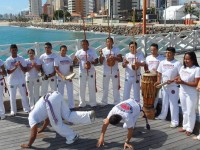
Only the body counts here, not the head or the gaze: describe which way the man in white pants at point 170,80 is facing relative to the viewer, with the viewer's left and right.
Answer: facing the viewer and to the left of the viewer

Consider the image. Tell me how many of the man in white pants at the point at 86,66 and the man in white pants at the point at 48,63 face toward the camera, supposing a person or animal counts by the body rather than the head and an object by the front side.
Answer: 2

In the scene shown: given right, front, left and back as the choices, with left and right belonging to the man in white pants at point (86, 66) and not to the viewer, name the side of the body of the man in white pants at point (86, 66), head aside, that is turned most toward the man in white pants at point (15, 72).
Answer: right

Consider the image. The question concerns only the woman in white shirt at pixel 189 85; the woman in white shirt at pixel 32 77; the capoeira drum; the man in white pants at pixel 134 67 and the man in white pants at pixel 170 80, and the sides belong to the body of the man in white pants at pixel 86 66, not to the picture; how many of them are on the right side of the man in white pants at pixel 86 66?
1

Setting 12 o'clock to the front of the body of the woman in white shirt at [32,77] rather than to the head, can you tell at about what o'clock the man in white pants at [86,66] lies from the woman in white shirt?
The man in white pants is roughly at 9 o'clock from the woman in white shirt.

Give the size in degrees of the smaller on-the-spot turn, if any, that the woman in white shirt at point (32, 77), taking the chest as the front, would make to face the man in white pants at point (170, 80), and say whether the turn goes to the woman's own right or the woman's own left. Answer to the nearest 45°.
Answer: approximately 45° to the woman's own left

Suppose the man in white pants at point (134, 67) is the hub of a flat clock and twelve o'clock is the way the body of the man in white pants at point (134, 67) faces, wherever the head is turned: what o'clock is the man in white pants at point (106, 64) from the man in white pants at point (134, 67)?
the man in white pants at point (106, 64) is roughly at 4 o'clock from the man in white pants at point (134, 67).

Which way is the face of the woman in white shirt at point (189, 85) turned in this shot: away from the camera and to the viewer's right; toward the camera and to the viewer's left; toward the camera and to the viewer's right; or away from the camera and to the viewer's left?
toward the camera and to the viewer's left

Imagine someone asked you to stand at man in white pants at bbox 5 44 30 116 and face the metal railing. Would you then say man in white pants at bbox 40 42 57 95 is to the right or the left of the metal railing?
right
